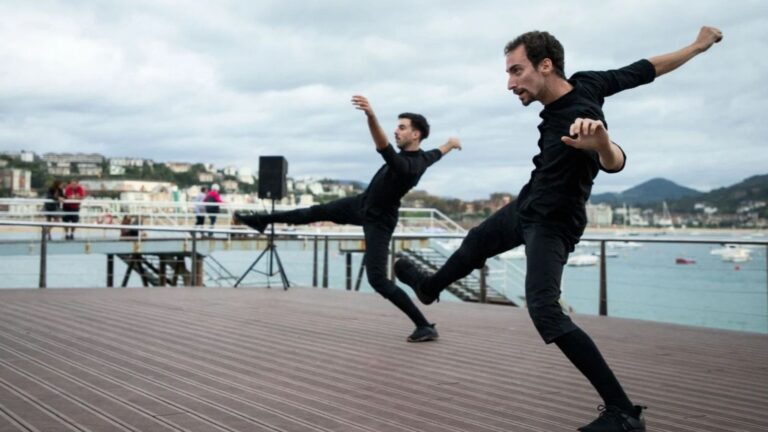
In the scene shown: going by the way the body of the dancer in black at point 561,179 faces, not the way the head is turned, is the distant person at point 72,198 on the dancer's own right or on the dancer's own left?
on the dancer's own right

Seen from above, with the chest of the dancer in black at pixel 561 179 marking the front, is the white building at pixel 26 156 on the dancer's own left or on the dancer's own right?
on the dancer's own right

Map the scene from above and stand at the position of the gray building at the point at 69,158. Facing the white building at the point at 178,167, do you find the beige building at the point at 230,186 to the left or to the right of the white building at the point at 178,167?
right

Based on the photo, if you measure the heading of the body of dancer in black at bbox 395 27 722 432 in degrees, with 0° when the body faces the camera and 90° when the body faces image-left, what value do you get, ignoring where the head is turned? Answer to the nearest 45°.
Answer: approximately 90°

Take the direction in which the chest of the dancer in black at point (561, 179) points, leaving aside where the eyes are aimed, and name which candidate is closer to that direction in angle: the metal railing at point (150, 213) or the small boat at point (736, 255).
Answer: the metal railing

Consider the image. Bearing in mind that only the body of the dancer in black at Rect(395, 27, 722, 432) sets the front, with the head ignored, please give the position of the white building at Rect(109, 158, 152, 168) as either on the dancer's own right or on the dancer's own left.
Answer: on the dancer's own right

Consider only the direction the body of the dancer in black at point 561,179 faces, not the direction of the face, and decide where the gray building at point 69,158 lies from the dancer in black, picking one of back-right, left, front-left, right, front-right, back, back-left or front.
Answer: front-right

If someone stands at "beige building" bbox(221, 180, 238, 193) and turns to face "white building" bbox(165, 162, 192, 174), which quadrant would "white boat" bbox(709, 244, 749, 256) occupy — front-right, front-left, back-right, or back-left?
back-left

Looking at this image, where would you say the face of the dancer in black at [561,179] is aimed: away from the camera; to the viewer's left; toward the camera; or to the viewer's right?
to the viewer's left
